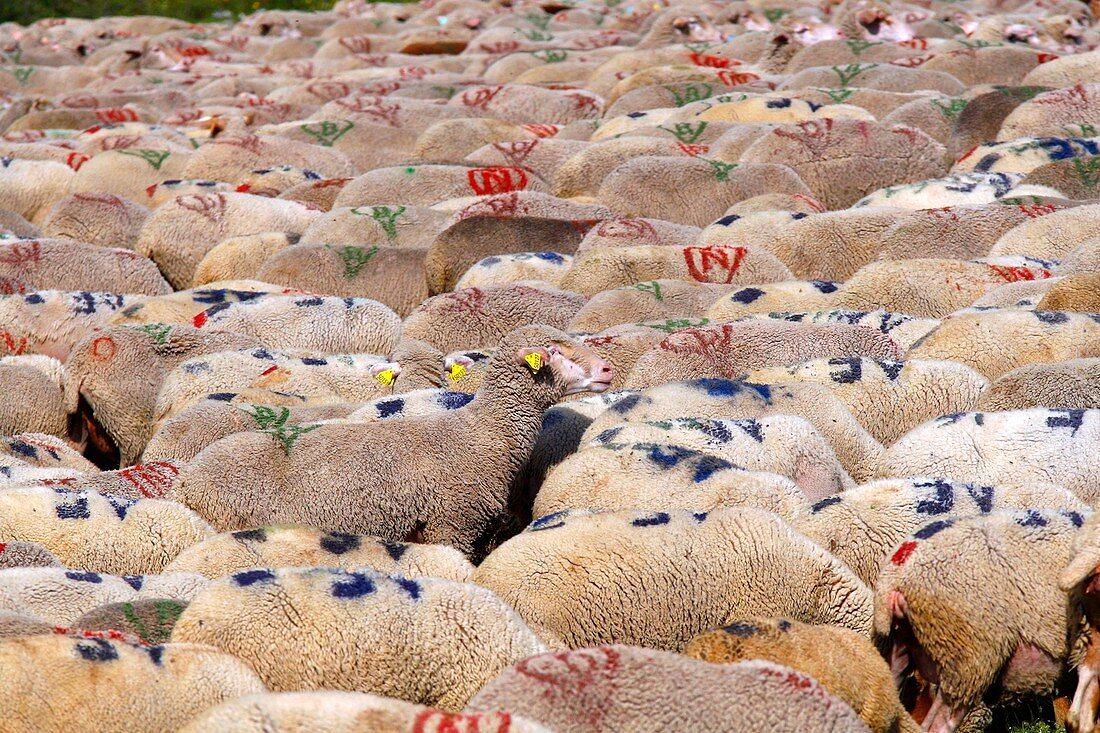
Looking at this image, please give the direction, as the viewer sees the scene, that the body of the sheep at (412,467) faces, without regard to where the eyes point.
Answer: to the viewer's right

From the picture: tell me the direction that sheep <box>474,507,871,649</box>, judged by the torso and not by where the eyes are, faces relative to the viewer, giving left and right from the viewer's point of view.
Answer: facing to the right of the viewer

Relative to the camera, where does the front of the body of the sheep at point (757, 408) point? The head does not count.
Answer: to the viewer's right
